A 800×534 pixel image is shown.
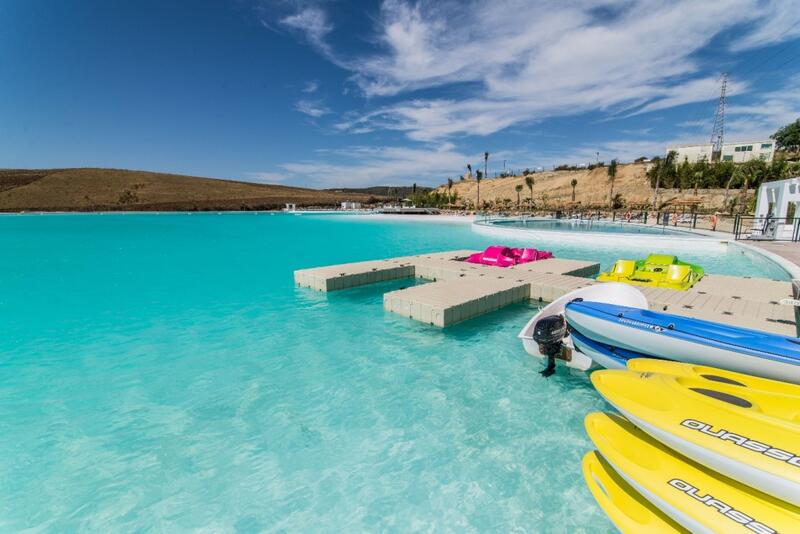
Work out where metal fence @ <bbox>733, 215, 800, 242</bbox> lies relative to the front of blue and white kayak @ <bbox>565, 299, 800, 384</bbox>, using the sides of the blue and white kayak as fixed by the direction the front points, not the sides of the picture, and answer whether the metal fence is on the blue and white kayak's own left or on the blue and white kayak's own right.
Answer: on the blue and white kayak's own right

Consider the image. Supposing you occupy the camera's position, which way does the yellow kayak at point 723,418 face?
facing away from the viewer and to the left of the viewer

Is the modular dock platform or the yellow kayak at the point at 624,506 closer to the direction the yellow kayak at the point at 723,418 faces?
the modular dock platform

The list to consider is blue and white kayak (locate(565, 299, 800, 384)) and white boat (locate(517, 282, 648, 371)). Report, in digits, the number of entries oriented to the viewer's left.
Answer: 1

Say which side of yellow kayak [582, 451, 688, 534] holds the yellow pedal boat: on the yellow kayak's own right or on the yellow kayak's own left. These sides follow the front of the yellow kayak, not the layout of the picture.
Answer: on the yellow kayak's own right

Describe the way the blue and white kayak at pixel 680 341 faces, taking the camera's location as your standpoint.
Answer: facing to the left of the viewer

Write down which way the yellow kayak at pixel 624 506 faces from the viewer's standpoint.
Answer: facing away from the viewer and to the left of the viewer

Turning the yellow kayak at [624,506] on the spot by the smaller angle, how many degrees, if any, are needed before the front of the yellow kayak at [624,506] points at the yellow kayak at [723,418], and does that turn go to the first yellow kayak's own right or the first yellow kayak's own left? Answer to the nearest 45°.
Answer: approximately 90° to the first yellow kayak's own right

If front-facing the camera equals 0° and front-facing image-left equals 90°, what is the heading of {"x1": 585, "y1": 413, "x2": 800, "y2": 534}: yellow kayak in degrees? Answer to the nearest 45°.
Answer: approximately 135°

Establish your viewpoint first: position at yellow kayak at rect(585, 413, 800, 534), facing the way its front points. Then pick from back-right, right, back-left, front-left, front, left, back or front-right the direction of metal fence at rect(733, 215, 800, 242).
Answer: front-right

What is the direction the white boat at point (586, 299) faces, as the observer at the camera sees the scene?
facing away from the viewer and to the right of the viewer
